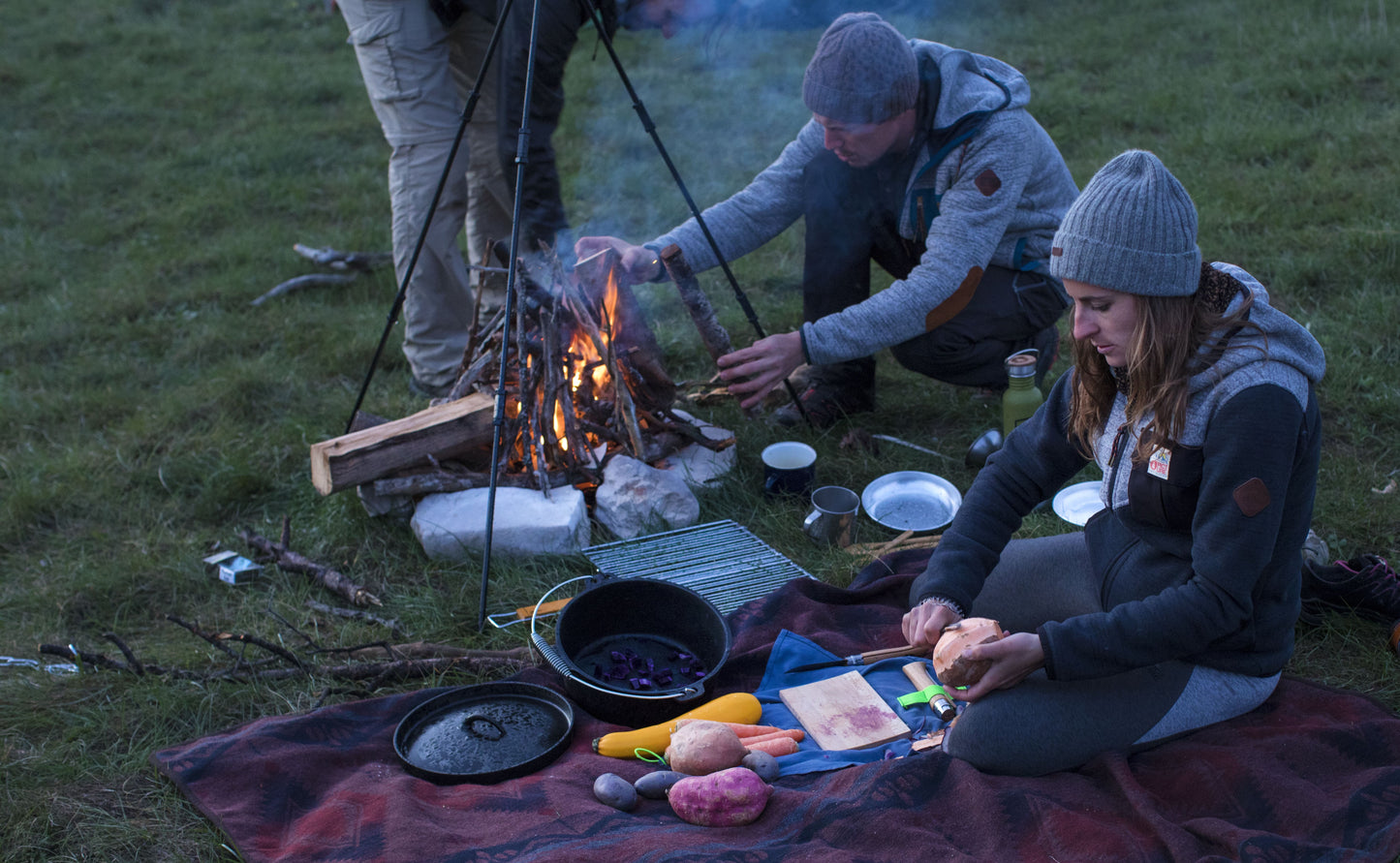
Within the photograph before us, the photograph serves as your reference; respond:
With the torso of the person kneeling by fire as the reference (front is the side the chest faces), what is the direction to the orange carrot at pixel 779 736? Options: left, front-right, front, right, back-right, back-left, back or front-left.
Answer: front-left

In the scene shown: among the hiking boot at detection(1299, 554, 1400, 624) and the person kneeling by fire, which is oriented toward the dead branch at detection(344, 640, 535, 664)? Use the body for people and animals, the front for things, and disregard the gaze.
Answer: the person kneeling by fire

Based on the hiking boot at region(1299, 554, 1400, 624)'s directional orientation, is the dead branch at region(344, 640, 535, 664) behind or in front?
behind

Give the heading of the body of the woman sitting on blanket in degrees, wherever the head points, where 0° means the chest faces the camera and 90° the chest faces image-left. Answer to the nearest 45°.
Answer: approximately 45°

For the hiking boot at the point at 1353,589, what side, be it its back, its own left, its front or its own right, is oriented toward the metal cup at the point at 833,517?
back

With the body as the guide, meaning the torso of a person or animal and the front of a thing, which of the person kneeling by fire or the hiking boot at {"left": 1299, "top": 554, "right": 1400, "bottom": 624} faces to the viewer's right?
the hiking boot

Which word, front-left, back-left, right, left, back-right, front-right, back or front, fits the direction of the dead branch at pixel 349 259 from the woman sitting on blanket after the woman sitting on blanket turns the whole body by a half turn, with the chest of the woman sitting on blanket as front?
left

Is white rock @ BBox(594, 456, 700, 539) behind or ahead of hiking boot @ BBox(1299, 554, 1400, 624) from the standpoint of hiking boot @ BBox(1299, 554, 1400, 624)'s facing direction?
behind

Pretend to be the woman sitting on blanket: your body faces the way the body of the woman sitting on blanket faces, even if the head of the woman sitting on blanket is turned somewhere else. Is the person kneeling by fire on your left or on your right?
on your right

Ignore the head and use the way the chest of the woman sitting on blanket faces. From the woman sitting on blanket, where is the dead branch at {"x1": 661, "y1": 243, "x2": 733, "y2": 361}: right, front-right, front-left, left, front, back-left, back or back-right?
right

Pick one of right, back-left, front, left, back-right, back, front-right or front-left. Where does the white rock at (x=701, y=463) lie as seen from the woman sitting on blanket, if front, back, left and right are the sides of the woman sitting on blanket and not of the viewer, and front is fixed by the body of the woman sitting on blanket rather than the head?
right

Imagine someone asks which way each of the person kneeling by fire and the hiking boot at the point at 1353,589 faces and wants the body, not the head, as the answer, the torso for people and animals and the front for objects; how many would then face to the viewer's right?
1

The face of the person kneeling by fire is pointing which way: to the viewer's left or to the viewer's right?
to the viewer's left

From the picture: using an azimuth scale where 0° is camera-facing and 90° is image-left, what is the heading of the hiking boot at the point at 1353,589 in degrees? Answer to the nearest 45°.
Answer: approximately 270°
